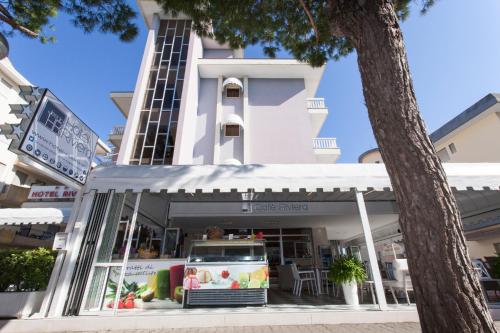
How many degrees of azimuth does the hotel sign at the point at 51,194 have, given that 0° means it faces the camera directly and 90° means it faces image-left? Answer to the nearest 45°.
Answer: approximately 0°

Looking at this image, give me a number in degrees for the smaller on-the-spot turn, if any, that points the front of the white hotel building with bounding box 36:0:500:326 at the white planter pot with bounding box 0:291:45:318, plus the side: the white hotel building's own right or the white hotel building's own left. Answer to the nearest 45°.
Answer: approximately 45° to the white hotel building's own right

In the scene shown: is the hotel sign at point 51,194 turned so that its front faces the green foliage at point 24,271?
yes

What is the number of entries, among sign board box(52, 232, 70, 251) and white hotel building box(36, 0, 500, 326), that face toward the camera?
2

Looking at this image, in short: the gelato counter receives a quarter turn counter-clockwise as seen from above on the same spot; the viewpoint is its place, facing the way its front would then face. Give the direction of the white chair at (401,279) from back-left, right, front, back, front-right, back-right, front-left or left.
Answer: front

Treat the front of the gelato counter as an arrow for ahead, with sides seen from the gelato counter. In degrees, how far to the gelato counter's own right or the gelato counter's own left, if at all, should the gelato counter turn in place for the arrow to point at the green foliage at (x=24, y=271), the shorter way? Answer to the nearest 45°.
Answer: approximately 90° to the gelato counter's own right

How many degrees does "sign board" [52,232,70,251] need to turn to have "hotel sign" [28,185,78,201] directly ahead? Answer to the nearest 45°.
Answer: approximately 180°

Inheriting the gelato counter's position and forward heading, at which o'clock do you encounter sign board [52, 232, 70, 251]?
The sign board is roughly at 3 o'clock from the gelato counter.

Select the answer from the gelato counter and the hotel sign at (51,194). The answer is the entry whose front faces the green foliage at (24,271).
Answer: the hotel sign
